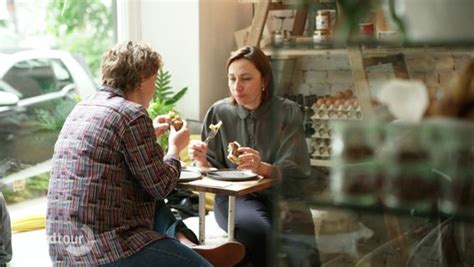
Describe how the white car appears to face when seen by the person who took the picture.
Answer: facing the viewer and to the left of the viewer

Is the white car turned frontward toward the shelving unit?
no

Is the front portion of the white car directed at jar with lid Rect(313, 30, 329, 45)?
no

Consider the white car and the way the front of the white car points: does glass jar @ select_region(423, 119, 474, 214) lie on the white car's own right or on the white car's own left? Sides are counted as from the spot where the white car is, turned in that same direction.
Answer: on the white car's own left

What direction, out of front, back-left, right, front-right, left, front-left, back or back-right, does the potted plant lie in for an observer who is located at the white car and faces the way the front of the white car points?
back-left

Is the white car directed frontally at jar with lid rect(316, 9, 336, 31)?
no

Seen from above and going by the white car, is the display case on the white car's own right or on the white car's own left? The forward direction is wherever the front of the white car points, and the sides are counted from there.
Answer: on the white car's own left

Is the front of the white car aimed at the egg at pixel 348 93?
no
